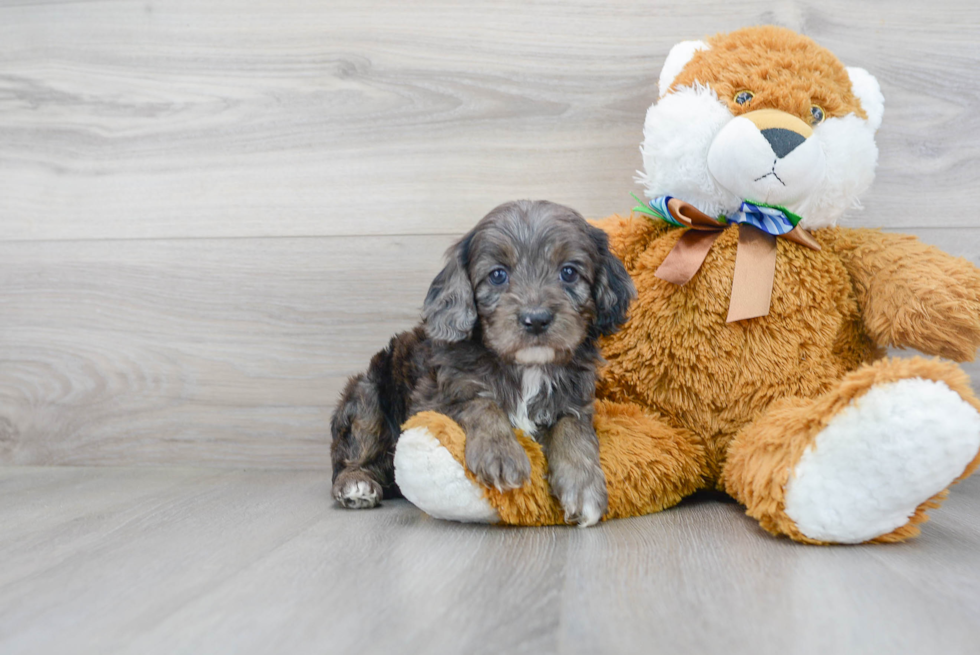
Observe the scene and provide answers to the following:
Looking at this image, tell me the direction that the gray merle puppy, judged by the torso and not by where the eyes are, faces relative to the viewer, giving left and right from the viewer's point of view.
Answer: facing the viewer and to the right of the viewer

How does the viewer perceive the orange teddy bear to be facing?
facing the viewer
